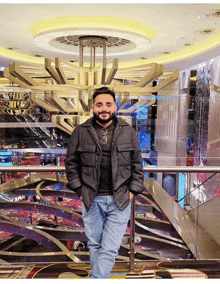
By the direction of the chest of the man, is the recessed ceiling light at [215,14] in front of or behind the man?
behind

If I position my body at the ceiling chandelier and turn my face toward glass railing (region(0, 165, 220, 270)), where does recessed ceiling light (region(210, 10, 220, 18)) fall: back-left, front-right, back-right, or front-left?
front-left

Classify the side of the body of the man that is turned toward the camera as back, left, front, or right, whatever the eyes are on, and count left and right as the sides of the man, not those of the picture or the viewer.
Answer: front

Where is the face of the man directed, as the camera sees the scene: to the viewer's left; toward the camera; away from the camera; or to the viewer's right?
toward the camera

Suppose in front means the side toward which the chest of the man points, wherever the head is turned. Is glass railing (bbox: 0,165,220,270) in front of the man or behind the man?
behind

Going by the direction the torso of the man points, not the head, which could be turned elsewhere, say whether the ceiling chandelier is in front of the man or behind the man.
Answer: behind

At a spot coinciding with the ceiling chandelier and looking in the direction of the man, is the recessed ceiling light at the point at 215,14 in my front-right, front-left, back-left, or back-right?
front-left
